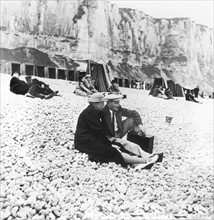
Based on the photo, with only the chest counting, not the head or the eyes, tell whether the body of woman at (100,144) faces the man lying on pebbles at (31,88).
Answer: no

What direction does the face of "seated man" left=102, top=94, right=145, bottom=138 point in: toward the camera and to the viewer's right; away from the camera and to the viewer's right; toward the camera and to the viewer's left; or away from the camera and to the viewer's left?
toward the camera and to the viewer's right

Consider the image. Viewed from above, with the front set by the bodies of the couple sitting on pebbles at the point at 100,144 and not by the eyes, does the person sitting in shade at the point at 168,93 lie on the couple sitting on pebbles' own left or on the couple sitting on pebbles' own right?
on the couple sitting on pebbles' own left

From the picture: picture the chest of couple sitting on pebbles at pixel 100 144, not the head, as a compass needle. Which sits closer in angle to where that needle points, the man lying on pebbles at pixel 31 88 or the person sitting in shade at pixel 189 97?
the person sitting in shade

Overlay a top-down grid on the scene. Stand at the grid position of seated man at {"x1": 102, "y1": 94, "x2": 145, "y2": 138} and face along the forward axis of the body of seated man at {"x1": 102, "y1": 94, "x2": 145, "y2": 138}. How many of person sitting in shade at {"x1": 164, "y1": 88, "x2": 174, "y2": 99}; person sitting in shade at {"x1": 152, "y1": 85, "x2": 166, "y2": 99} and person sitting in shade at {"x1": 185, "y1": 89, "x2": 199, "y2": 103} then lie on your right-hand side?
0

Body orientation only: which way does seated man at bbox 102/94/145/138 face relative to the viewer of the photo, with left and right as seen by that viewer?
facing the viewer and to the right of the viewer

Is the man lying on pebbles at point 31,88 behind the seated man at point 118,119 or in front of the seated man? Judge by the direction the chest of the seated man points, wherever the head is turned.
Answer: behind

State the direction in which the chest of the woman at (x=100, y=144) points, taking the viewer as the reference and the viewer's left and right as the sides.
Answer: facing to the right of the viewer
